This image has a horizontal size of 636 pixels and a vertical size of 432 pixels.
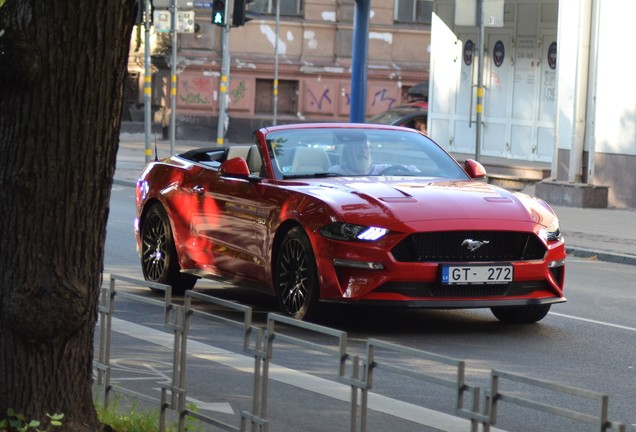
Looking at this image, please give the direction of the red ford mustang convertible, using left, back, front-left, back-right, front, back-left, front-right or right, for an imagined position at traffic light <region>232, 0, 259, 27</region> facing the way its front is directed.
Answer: right

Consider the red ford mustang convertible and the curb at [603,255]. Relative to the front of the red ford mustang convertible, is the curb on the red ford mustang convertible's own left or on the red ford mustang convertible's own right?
on the red ford mustang convertible's own left

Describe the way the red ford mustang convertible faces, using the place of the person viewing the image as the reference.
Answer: facing the viewer and to the right of the viewer

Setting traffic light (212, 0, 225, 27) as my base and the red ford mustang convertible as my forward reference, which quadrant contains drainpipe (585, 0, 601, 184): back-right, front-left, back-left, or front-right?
front-left

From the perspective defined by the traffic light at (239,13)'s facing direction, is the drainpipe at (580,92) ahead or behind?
ahead

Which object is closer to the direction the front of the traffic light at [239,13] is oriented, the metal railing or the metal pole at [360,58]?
the metal pole

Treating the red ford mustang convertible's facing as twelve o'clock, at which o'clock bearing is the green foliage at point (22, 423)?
The green foliage is roughly at 2 o'clock from the red ford mustang convertible.
